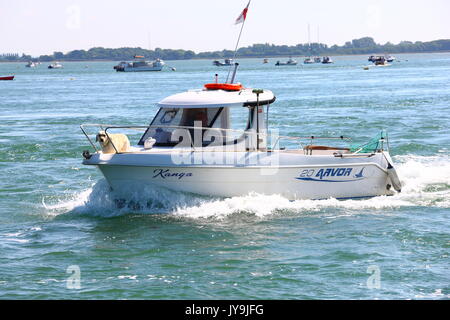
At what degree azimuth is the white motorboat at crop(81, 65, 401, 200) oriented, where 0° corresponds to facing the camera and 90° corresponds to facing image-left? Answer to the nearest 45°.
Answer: approximately 90°

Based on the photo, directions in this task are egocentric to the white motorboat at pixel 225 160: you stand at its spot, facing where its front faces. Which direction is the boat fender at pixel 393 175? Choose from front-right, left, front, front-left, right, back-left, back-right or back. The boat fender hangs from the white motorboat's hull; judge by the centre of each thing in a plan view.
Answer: back
